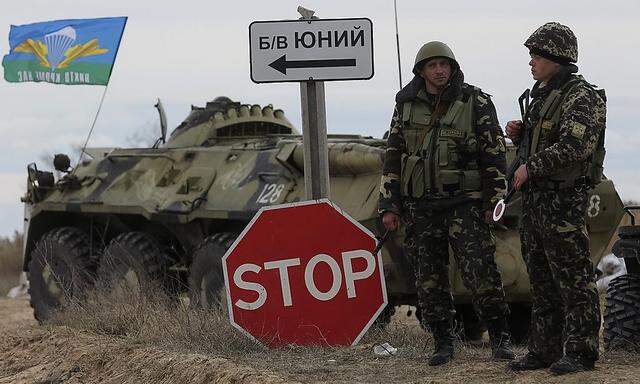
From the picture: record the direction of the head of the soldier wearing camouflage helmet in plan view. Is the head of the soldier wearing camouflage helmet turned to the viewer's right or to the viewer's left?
to the viewer's left

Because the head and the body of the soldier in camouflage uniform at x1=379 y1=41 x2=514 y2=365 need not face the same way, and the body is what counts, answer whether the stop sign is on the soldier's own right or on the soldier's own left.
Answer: on the soldier's own right

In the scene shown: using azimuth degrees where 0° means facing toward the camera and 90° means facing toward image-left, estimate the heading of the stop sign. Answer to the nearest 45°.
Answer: approximately 0°
